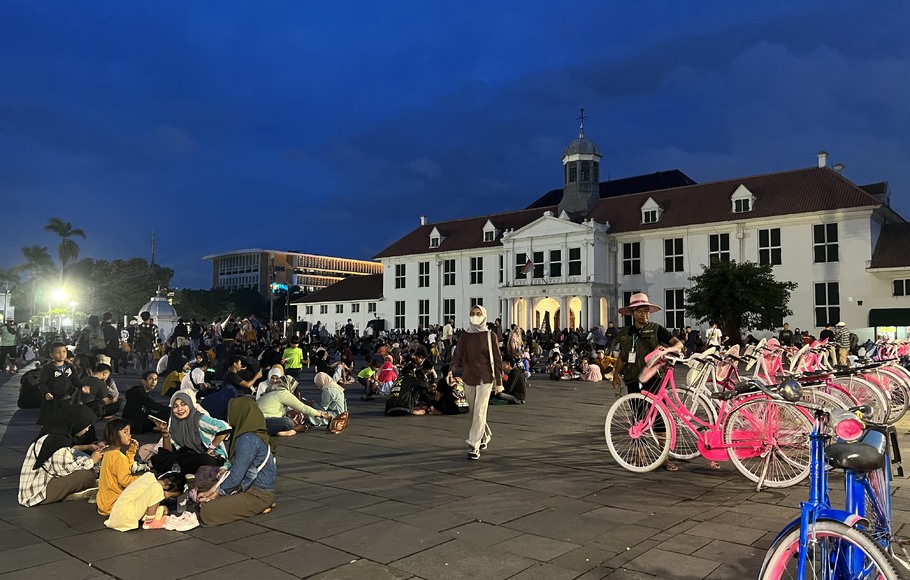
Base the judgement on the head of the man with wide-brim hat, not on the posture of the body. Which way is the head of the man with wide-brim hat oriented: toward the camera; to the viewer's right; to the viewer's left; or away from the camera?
toward the camera

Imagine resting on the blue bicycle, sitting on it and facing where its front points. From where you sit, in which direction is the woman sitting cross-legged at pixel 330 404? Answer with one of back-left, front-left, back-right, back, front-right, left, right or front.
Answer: right

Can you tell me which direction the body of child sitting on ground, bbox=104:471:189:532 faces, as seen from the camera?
to the viewer's right

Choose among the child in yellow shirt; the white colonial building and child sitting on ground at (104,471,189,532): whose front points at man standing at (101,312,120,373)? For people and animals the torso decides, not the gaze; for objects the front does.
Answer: the white colonial building

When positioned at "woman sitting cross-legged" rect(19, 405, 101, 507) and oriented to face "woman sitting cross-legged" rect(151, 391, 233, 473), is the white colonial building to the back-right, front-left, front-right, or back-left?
front-left

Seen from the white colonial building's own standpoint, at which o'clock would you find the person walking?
The person walking is roughly at 11 o'clock from the white colonial building.

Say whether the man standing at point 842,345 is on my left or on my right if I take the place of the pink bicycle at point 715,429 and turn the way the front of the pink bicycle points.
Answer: on my right

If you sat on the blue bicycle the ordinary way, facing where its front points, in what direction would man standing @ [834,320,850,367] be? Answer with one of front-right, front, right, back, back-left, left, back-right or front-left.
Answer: back-right

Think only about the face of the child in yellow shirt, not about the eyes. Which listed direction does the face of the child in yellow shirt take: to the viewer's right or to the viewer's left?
to the viewer's right

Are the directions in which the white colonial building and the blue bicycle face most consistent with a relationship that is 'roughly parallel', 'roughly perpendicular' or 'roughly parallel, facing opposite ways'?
roughly parallel
